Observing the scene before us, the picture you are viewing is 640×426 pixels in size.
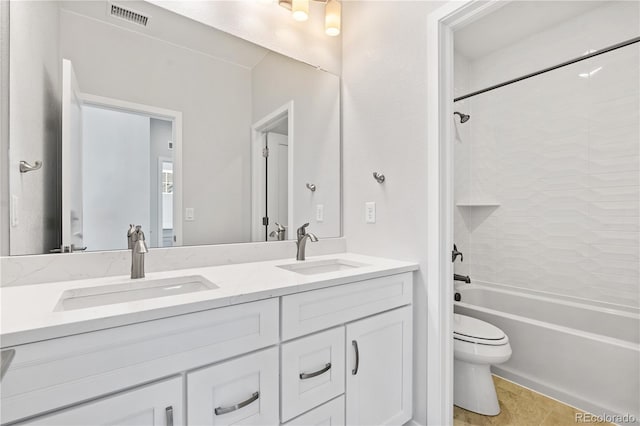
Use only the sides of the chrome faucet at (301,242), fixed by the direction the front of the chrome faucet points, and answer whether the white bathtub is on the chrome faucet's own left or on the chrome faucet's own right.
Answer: on the chrome faucet's own left

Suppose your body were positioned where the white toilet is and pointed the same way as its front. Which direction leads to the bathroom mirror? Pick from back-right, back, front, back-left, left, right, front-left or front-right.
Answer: right

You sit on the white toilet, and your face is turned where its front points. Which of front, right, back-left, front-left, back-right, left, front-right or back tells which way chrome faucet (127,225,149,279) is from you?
right

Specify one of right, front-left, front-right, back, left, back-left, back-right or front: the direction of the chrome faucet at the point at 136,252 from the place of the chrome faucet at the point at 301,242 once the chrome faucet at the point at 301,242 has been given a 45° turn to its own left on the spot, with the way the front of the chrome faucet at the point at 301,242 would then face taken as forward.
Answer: back-right
